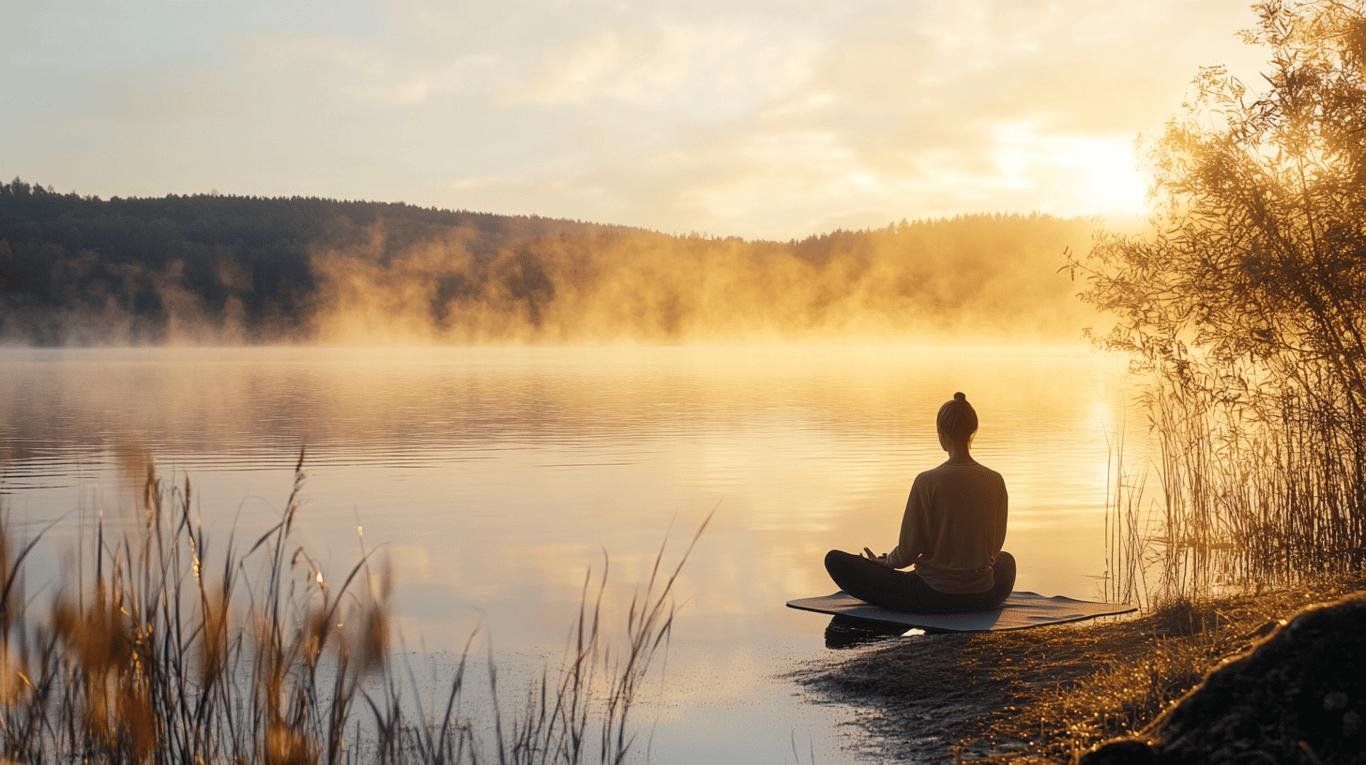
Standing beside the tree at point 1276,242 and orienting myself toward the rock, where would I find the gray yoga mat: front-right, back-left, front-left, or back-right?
front-right

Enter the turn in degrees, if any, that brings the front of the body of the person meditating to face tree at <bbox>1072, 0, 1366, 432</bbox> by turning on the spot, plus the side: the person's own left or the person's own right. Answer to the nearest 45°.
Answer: approximately 90° to the person's own right

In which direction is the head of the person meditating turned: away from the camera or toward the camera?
away from the camera

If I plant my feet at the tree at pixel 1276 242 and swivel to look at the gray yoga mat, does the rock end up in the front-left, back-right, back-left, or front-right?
front-left

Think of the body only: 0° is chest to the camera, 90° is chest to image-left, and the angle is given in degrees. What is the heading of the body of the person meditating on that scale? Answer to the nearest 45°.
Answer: approximately 135°
